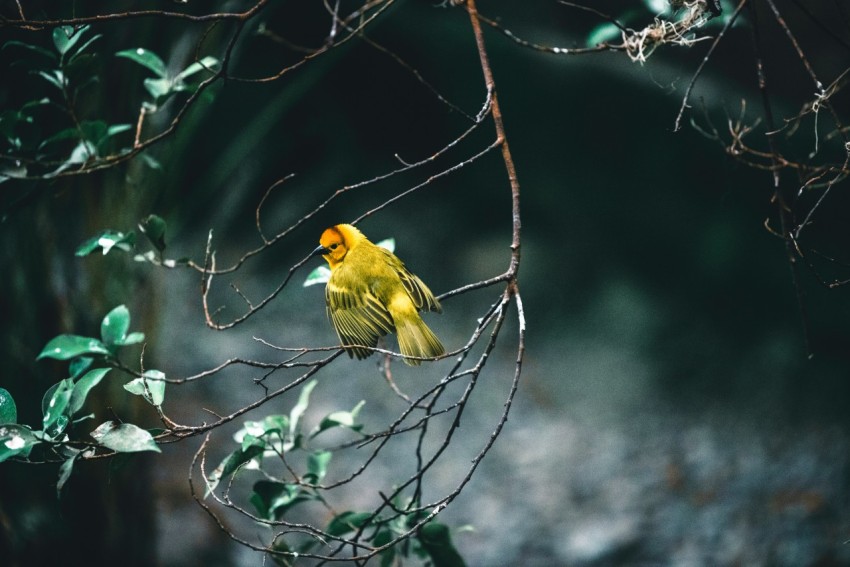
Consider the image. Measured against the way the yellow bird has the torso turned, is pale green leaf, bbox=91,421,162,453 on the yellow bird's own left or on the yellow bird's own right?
on the yellow bird's own left

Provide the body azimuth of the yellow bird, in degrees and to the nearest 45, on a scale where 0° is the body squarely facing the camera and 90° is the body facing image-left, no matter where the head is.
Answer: approximately 135°

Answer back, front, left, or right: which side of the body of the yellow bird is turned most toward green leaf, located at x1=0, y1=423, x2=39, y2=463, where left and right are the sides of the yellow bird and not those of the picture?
left
